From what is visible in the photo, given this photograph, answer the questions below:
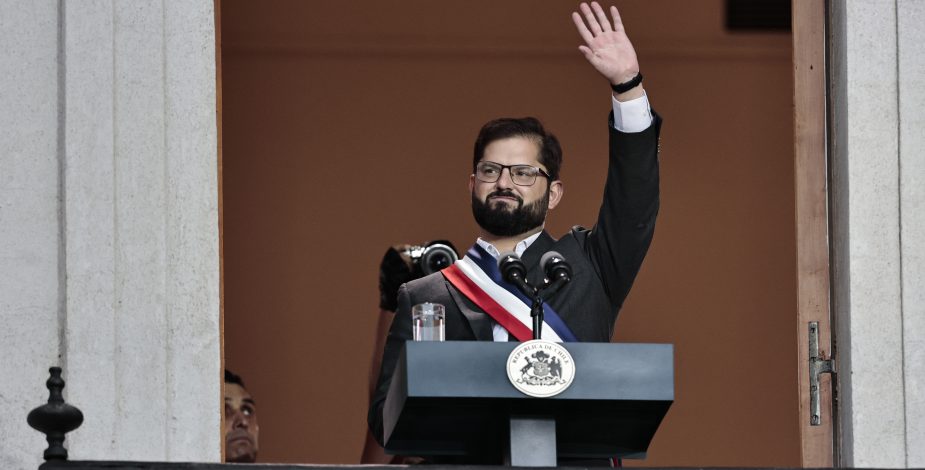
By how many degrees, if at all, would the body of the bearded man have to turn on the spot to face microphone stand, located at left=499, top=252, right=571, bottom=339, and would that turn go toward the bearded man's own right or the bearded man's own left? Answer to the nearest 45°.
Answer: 0° — they already face it

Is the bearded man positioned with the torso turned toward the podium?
yes

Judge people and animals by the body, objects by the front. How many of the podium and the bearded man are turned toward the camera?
2

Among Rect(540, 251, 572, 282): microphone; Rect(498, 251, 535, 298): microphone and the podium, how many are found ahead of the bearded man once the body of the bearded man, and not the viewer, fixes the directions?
3

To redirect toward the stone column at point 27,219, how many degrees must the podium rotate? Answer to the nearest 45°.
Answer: approximately 135° to its right
